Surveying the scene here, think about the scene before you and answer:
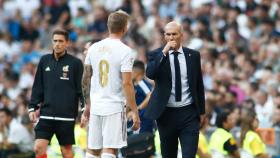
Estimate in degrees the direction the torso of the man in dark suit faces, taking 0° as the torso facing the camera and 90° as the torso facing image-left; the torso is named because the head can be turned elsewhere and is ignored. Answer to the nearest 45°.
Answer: approximately 0°

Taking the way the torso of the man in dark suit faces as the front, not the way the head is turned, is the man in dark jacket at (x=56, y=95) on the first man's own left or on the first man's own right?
on the first man's own right

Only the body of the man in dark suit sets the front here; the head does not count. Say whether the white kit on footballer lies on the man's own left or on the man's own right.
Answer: on the man's own right
